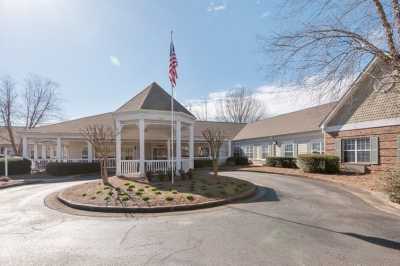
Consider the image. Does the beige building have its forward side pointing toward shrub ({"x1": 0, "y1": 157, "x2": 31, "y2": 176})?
no

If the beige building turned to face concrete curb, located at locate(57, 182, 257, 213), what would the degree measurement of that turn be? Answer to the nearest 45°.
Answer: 0° — it already faces it

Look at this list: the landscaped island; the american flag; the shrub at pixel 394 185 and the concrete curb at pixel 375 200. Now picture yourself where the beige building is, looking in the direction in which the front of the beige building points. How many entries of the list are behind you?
0

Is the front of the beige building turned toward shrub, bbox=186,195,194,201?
yes

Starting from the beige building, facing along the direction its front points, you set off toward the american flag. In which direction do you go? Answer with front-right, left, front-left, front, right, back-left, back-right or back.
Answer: front

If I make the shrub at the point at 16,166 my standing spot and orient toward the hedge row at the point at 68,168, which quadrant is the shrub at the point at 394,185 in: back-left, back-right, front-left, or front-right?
front-right

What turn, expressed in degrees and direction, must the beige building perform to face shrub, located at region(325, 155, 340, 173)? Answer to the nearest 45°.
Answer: approximately 45° to its left

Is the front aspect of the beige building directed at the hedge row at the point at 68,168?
no

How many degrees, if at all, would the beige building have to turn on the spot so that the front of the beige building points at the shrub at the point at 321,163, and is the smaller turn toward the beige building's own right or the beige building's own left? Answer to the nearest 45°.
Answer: approximately 45° to the beige building's own left

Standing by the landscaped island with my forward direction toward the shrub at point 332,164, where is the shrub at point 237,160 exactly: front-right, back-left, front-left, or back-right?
front-left

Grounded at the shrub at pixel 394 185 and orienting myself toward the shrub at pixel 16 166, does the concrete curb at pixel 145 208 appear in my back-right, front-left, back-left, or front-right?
front-left

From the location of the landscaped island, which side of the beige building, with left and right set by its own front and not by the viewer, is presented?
front

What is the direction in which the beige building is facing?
toward the camera
